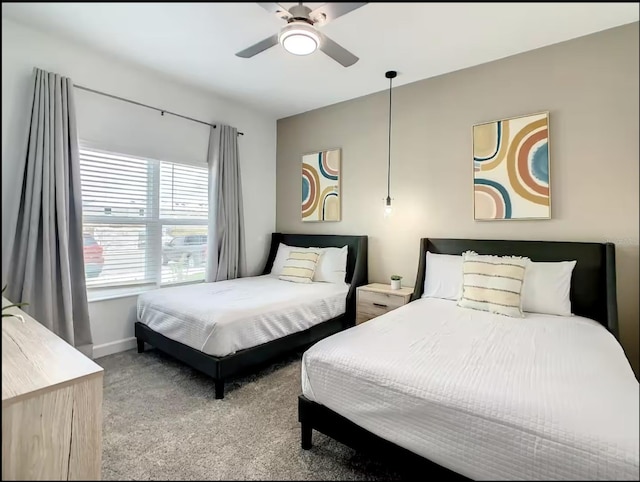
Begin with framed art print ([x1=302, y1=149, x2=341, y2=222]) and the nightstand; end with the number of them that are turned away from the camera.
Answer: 0

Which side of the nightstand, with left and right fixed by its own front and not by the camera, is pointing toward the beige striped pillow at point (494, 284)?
left

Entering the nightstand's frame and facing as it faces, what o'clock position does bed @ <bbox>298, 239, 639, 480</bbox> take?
The bed is roughly at 10 o'clock from the nightstand.

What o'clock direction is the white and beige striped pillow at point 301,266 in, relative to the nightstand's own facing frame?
The white and beige striped pillow is roughly at 2 o'clock from the nightstand.

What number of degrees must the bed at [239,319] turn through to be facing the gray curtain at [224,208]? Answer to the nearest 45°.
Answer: approximately 135° to its right

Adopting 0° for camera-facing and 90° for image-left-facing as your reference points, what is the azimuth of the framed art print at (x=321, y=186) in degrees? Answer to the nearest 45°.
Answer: approximately 45°

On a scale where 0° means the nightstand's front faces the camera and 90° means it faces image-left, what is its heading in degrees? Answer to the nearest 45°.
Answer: approximately 45°
